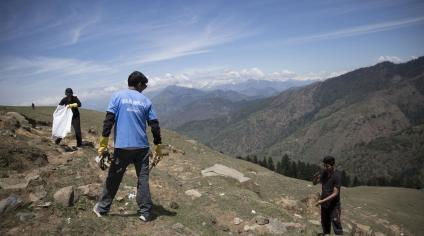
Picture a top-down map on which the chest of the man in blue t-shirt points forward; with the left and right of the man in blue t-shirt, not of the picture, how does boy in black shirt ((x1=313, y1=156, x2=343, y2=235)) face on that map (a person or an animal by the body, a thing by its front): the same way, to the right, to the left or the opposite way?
to the left

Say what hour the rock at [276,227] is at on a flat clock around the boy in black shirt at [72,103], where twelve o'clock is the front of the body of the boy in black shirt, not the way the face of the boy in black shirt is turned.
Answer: The rock is roughly at 11 o'clock from the boy in black shirt.

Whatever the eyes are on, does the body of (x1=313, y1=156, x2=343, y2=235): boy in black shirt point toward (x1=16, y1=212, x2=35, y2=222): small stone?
yes

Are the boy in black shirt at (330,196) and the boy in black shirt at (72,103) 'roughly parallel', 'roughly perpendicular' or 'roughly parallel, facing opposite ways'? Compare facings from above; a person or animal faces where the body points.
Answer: roughly perpendicular

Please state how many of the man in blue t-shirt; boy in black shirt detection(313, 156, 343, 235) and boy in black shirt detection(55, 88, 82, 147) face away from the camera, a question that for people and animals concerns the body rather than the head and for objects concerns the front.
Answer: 1

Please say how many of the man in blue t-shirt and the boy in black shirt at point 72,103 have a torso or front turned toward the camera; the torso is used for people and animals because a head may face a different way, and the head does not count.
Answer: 1

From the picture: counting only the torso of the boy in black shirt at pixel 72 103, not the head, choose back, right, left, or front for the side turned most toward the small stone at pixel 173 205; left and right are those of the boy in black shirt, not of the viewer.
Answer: front

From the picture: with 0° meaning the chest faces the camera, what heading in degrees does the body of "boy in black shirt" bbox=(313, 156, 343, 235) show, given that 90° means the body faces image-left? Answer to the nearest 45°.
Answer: approximately 45°

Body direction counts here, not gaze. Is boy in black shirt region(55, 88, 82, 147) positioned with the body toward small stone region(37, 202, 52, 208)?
yes

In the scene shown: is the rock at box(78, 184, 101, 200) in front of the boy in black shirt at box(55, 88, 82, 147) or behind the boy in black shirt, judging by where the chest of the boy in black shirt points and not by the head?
in front

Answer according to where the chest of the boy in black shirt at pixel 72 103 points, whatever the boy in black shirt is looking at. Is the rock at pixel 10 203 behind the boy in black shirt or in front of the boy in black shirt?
in front

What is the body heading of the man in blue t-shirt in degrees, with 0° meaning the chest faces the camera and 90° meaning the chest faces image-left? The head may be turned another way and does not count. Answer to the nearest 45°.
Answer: approximately 180°

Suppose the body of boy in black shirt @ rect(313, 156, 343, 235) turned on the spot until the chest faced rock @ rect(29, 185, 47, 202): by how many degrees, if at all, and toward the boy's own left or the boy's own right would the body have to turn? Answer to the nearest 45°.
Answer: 0° — they already face it

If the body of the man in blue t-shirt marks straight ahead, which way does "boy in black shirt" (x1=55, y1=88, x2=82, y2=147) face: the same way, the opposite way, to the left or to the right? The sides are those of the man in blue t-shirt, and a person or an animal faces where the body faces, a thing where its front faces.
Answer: the opposite way

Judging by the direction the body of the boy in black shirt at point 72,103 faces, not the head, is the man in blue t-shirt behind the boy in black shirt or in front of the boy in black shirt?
in front

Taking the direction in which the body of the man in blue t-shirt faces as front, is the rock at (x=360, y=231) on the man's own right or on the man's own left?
on the man's own right
